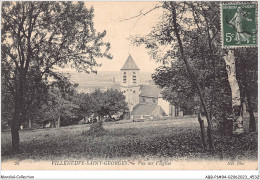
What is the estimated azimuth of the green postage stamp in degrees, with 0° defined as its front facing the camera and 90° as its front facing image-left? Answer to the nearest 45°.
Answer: approximately 0°
